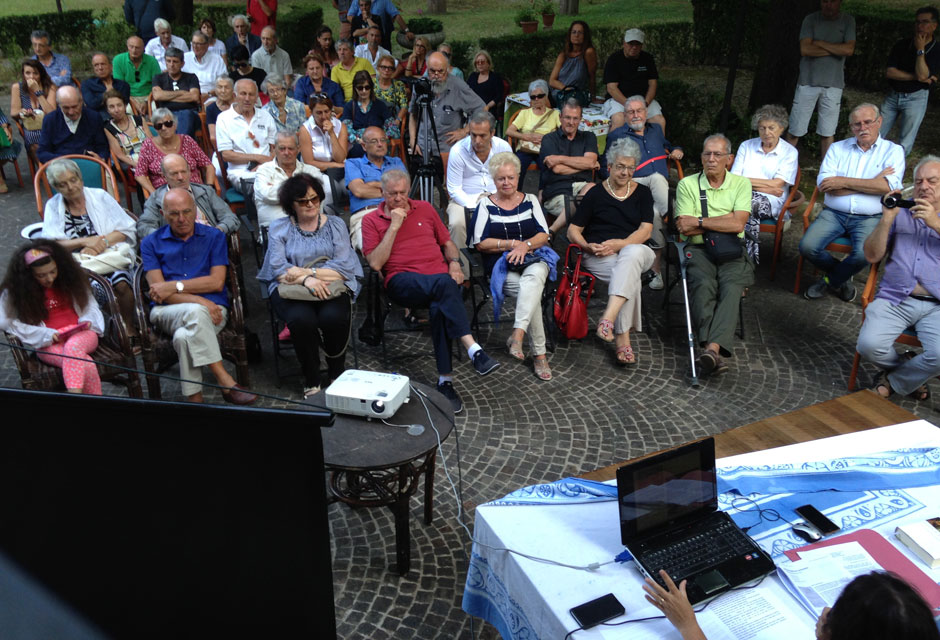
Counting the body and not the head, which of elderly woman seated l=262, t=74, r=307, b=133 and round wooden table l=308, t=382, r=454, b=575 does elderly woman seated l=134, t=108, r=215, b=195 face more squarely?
the round wooden table

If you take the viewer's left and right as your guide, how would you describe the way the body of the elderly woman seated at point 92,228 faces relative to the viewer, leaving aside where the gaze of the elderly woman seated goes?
facing the viewer and to the right of the viewer

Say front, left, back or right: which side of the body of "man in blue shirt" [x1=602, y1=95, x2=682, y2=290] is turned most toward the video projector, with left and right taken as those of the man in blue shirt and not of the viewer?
front

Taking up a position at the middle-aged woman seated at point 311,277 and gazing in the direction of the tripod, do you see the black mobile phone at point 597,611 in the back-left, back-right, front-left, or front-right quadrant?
back-right

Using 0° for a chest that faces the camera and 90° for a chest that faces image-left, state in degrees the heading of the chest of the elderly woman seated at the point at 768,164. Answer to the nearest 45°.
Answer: approximately 45°

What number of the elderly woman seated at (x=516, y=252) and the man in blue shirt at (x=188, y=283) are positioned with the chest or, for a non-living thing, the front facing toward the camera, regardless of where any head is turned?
2

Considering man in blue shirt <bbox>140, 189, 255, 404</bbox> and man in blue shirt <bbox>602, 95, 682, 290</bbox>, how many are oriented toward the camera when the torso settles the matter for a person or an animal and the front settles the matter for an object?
2

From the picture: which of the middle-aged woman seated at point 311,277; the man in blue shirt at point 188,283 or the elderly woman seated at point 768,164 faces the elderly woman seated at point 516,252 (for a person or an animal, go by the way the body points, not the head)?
the elderly woman seated at point 768,164

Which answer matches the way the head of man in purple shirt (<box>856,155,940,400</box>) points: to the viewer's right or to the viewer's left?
to the viewer's left

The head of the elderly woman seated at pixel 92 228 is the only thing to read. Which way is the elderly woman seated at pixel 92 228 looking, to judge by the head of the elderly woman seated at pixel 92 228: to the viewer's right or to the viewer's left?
to the viewer's right

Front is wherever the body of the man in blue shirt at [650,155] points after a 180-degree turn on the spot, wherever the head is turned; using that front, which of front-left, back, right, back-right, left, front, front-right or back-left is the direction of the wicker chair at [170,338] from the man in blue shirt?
back-left

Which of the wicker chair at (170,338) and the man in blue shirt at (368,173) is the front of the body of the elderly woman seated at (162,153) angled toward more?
the wicker chair
